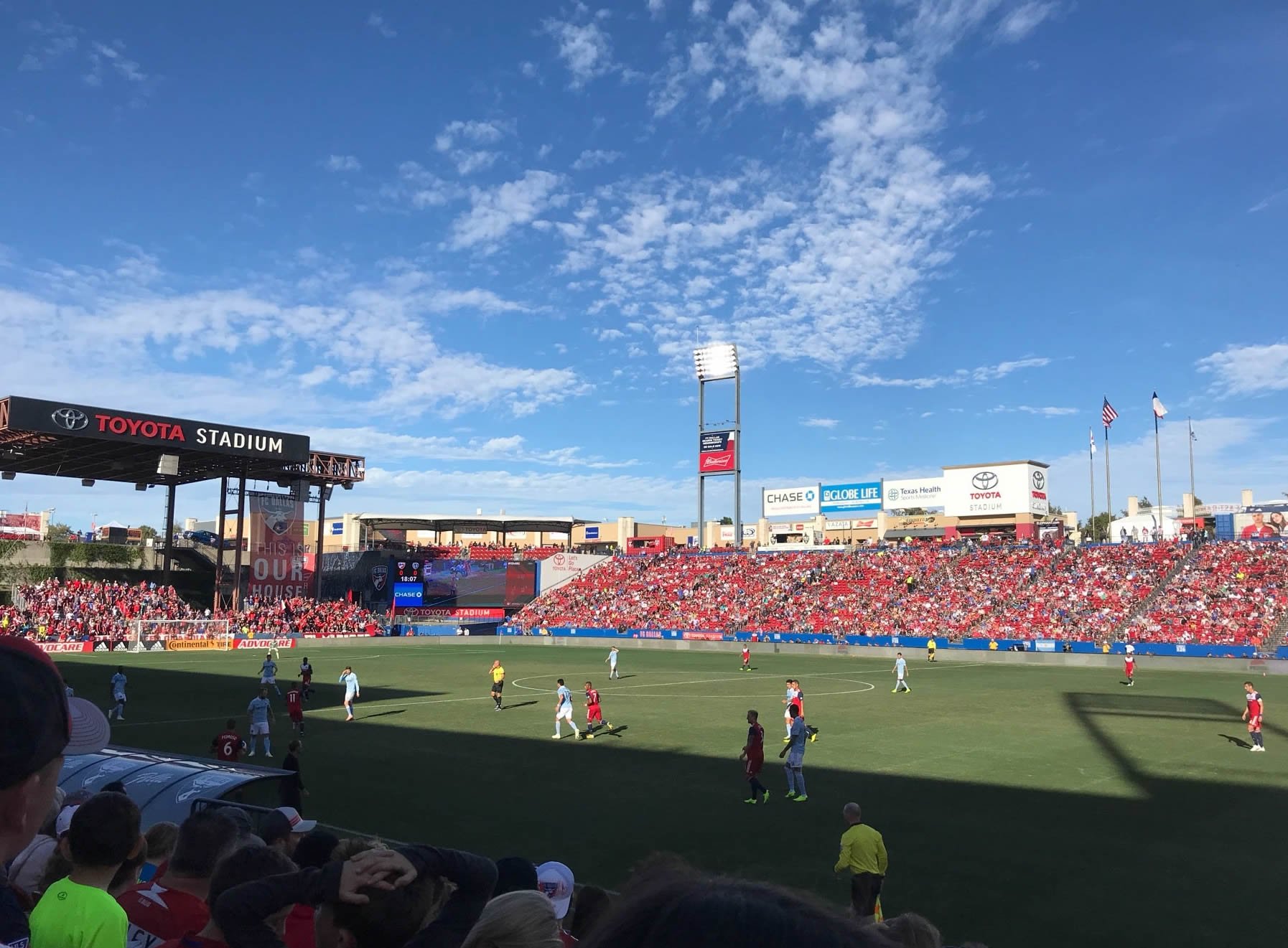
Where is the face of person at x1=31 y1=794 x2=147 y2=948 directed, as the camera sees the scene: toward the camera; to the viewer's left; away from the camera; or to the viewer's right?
away from the camera

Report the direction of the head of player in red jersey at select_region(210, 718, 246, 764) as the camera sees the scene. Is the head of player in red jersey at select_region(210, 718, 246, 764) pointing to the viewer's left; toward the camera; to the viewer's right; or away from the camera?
away from the camera

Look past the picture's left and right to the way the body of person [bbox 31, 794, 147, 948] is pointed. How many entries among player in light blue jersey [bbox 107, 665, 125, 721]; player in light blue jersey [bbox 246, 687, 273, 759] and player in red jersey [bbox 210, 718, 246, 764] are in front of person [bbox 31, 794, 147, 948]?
3

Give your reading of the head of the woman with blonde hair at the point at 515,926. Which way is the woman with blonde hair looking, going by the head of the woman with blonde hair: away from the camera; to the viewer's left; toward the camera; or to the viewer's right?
away from the camera

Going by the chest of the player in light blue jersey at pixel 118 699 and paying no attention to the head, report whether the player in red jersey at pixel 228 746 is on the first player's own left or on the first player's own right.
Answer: on the first player's own right

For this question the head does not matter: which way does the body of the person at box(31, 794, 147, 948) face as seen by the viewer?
away from the camera

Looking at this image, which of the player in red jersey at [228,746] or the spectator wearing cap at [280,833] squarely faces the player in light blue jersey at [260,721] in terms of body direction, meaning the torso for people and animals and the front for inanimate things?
the player in red jersey

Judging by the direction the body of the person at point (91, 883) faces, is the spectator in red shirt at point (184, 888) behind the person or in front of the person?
in front

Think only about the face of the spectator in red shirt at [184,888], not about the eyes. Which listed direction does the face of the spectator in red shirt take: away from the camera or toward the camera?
away from the camera

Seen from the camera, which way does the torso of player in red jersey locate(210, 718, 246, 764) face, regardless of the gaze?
away from the camera

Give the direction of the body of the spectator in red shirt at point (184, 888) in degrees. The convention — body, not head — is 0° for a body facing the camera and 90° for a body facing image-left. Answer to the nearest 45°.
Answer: approximately 225°
